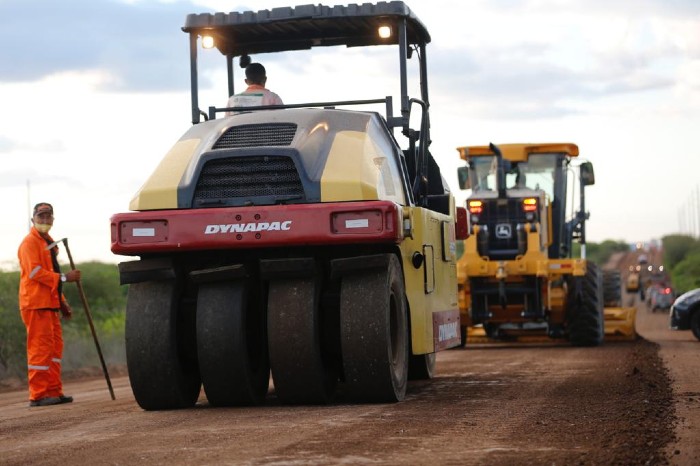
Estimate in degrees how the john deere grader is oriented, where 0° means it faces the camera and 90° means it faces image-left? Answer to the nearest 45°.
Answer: approximately 180°

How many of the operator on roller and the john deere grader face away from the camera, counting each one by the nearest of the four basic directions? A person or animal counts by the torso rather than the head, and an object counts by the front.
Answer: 2

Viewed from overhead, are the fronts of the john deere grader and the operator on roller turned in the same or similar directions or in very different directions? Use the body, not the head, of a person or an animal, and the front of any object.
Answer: same or similar directions

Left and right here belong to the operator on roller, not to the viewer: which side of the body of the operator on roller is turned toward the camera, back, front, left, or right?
back

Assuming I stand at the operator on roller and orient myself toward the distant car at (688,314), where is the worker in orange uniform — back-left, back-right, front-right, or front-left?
back-left

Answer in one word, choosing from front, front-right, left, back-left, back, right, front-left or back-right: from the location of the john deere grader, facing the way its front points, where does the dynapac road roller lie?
back

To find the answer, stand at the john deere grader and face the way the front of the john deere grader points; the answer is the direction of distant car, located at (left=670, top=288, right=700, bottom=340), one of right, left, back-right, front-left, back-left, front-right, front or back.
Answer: front-right

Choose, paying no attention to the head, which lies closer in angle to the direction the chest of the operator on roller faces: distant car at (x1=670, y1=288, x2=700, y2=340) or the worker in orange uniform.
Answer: the distant car

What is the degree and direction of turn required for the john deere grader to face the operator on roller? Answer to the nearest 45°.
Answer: approximately 180°

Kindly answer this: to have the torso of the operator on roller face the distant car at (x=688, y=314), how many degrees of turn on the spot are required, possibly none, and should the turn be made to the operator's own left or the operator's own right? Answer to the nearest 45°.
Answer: approximately 45° to the operator's own right

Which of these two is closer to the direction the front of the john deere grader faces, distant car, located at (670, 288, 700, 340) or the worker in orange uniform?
the distant car

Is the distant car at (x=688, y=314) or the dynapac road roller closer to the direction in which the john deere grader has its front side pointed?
the distant car
